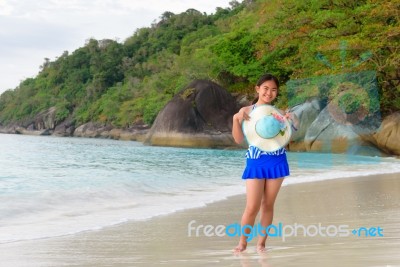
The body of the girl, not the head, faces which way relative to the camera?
toward the camera

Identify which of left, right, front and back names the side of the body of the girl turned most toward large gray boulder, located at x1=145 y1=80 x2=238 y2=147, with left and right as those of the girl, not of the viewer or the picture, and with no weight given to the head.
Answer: back

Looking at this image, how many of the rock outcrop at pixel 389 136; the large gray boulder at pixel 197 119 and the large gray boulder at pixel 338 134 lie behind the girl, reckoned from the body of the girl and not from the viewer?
3

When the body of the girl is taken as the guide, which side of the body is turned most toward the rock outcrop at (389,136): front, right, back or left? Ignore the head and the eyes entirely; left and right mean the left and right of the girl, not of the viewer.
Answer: back

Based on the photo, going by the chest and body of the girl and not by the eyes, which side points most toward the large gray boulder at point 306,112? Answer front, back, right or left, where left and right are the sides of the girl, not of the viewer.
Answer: back

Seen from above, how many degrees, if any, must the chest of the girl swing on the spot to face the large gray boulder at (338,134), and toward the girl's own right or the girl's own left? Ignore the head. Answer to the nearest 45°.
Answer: approximately 180°

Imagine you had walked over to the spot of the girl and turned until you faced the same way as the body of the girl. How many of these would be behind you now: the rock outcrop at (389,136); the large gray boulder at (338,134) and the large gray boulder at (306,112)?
3
